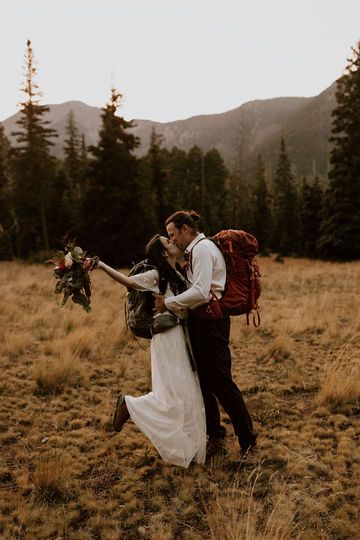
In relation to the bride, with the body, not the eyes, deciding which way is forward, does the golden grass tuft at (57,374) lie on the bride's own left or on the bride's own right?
on the bride's own left

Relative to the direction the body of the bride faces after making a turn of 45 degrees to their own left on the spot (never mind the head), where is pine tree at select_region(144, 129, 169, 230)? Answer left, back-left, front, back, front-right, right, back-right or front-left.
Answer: front-left

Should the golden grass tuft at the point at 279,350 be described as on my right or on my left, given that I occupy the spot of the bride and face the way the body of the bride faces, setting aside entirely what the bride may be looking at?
on my left

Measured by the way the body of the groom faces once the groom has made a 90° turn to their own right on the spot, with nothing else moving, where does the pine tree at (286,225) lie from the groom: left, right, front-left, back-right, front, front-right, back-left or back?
front

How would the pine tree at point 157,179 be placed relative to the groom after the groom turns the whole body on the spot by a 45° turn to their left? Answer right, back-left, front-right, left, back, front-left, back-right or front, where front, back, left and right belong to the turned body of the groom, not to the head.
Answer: back-right

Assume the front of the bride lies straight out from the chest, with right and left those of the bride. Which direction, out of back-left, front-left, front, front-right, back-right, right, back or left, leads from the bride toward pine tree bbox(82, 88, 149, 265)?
left

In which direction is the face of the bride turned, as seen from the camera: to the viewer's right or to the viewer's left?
to the viewer's right

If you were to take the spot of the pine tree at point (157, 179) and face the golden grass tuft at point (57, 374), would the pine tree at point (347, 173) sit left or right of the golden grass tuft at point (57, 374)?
left

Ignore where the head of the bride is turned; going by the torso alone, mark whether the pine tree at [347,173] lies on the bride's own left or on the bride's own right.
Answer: on the bride's own left

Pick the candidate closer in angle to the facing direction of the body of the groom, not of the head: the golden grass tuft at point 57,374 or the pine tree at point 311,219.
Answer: the golden grass tuft

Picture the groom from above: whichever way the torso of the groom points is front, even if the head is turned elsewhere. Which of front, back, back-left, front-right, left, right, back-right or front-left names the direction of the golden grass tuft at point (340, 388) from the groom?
back-right

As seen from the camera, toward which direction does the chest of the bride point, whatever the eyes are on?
to the viewer's right

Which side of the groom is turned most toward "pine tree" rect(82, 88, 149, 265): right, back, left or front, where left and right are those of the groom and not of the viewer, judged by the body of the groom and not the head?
right

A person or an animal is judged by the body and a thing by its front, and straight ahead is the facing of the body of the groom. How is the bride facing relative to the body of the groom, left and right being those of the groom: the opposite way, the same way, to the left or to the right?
the opposite way

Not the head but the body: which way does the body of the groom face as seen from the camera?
to the viewer's left
